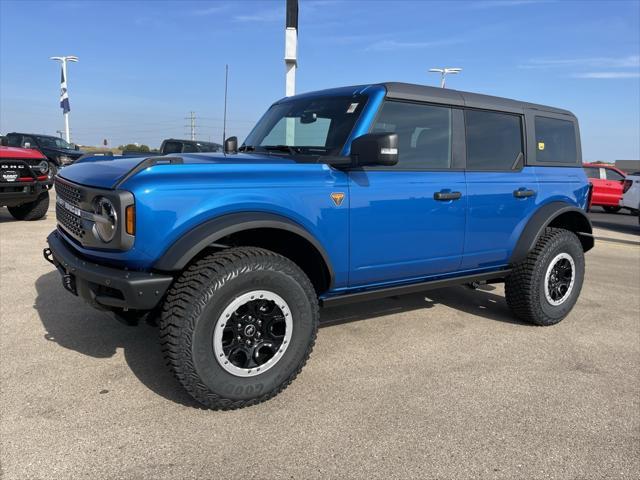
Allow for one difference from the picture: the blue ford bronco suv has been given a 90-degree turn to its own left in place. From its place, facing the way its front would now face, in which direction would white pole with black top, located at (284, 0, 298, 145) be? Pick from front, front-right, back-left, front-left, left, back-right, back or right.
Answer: back-left

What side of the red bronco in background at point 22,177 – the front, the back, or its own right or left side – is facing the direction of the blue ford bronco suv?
front

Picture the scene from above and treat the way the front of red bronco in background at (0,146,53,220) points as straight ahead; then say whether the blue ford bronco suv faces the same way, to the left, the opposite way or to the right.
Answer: to the right

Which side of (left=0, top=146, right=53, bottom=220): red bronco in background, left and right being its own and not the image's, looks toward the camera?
front

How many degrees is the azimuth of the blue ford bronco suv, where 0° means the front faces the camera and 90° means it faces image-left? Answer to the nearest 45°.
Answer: approximately 45°

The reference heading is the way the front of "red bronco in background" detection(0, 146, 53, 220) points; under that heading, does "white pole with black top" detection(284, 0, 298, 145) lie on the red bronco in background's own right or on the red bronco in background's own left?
on the red bronco in background's own left

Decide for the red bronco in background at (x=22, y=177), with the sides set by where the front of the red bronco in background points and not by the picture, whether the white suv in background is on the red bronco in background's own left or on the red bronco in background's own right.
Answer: on the red bronco in background's own left

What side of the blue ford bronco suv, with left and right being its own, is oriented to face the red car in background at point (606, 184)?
back

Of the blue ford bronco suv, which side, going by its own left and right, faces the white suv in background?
back

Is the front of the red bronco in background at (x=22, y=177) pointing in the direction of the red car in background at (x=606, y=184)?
no

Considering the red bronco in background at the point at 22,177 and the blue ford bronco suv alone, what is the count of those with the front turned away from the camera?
0

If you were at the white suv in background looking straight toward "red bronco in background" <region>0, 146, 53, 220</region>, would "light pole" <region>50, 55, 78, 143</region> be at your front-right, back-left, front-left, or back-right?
front-right

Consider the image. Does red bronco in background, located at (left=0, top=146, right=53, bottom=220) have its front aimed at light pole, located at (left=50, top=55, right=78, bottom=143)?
no
